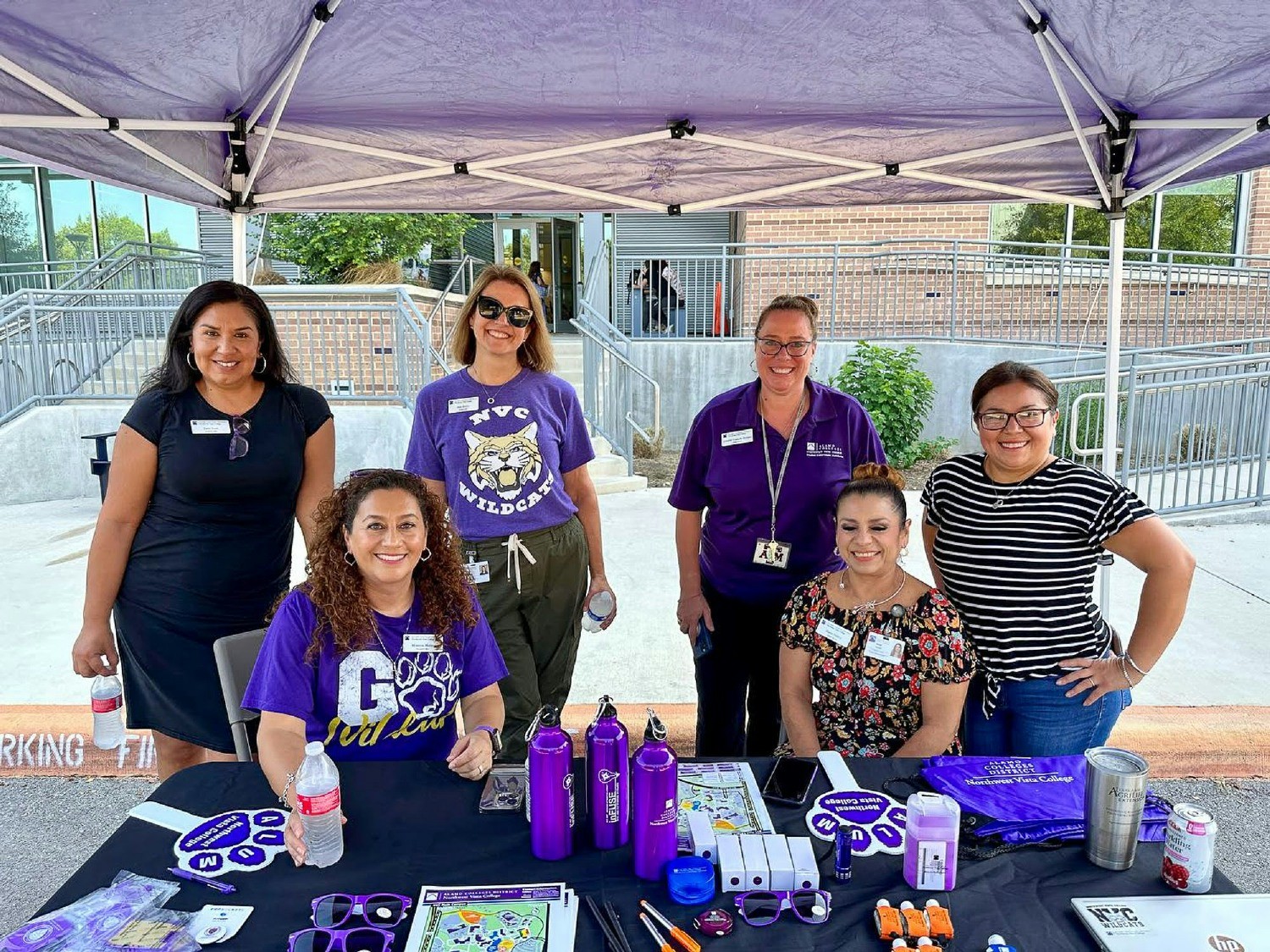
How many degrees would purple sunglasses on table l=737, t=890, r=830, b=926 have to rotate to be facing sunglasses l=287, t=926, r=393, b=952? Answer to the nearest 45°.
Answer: approximately 90° to its right

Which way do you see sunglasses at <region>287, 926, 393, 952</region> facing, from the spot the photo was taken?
facing the viewer

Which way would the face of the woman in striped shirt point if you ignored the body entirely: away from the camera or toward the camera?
toward the camera

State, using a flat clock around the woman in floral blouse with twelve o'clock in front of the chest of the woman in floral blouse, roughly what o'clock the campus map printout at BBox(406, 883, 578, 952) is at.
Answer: The campus map printout is roughly at 1 o'clock from the woman in floral blouse.

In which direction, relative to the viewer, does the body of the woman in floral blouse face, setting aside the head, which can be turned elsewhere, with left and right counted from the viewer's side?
facing the viewer

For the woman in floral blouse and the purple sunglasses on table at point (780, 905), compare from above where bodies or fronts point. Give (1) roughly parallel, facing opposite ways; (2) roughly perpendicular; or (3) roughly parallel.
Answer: roughly parallel

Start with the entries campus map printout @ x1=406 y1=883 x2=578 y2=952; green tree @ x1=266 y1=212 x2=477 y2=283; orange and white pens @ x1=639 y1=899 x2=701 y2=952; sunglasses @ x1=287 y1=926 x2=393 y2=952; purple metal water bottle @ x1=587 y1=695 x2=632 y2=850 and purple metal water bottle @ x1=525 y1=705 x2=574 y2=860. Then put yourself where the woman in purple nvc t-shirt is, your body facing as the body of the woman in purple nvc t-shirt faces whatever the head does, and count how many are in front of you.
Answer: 5

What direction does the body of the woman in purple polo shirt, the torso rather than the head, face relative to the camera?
toward the camera

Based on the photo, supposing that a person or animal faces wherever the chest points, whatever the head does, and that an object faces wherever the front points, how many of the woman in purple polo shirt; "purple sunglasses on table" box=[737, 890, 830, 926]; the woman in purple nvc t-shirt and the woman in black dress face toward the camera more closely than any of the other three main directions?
4

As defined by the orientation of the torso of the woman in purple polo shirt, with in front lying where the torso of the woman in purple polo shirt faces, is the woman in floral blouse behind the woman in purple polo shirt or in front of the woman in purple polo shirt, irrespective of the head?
in front

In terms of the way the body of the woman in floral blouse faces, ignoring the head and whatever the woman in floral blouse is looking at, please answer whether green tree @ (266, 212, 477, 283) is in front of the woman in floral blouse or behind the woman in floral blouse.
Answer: behind

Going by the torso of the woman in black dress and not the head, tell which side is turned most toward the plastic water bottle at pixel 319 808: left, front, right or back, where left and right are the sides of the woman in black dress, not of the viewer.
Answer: front

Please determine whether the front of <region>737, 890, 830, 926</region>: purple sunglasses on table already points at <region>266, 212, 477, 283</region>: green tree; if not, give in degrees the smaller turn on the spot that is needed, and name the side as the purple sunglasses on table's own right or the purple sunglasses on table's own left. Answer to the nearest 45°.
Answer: approximately 135° to the purple sunglasses on table's own right

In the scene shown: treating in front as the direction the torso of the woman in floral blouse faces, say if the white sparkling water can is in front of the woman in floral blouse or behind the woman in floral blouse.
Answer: in front

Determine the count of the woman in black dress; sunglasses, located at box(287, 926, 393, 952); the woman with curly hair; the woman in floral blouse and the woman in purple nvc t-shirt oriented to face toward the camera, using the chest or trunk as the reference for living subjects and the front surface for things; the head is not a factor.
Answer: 5

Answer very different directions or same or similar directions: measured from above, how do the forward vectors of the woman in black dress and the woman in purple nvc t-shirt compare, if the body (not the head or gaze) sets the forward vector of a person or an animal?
same or similar directions

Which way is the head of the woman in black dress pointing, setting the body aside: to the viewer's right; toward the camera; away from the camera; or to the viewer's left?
toward the camera

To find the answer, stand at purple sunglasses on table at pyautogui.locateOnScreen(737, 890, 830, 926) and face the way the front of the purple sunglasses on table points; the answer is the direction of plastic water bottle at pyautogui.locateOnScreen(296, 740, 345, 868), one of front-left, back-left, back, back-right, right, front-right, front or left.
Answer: right

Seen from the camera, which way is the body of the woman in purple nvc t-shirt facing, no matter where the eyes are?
toward the camera

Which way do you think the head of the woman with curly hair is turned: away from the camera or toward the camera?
toward the camera
